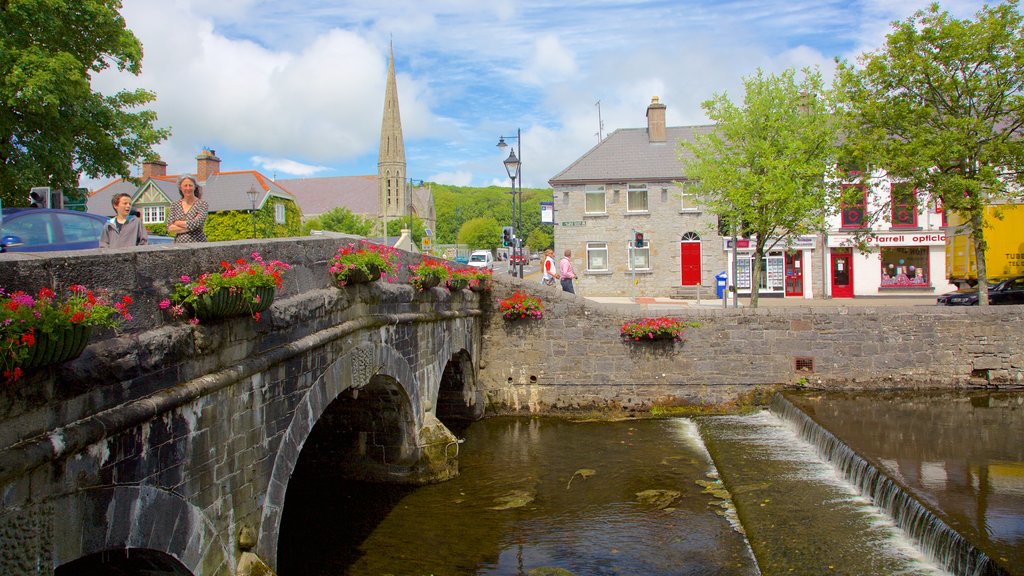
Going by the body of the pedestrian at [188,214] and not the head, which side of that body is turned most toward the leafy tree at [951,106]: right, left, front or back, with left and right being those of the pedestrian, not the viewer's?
left

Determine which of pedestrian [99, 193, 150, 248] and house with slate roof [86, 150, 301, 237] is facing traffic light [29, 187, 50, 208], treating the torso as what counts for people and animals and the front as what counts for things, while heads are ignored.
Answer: the house with slate roof

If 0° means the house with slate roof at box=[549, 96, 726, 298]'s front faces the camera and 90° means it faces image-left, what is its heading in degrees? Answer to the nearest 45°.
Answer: approximately 0°

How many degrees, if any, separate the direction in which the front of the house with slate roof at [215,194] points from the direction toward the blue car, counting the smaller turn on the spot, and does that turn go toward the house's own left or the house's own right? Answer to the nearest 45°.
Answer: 0° — it already faces it

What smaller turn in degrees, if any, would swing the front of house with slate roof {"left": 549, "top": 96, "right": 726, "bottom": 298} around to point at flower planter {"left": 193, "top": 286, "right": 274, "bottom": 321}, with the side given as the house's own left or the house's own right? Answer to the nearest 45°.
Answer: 0° — it already faces it

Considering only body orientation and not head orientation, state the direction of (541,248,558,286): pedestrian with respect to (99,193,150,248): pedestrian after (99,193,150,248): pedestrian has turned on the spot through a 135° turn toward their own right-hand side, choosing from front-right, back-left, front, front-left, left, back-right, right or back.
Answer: right

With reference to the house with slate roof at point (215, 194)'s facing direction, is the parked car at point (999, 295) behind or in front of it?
in front

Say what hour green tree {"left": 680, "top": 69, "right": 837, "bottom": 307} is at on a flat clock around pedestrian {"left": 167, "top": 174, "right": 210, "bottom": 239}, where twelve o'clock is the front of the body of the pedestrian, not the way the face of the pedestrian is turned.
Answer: The green tree is roughly at 8 o'clock from the pedestrian.
